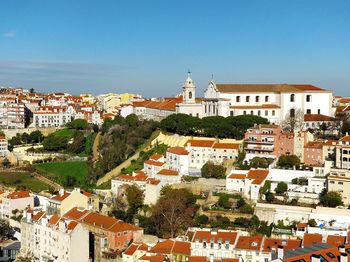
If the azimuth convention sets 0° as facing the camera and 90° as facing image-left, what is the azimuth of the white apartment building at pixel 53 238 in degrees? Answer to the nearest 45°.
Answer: approximately 45°

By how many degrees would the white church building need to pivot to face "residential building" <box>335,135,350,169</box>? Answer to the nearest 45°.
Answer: approximately 45° to its left

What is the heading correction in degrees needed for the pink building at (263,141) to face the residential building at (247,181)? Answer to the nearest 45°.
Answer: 0° — it already faces it

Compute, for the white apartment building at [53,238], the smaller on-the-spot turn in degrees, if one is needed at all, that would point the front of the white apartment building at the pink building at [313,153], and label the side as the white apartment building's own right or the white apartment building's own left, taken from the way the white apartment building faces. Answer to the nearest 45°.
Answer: approximately 135° to the white apartment building's own left

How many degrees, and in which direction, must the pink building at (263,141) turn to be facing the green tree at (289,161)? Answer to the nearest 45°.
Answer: approximately 45° to its left

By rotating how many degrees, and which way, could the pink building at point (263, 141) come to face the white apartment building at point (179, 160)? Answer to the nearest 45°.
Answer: approximately 90° to its right

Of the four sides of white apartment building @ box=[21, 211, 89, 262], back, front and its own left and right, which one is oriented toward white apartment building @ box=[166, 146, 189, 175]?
back

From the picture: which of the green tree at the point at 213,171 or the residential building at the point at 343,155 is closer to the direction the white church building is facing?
the green tree

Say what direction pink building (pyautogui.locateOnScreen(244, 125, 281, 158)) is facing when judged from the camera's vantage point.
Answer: facing the viewer

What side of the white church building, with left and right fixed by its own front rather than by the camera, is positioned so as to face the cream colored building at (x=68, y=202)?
front

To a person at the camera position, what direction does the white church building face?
facing the viewer and to the left of the viewer

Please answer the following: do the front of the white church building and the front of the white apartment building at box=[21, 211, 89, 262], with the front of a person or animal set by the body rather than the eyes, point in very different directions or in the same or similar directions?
same or similar directions

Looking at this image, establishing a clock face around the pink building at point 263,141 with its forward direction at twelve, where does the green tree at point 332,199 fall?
The green tree is roughly at 11 o'clock from the pink building.

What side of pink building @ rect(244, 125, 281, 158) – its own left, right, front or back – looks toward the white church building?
back

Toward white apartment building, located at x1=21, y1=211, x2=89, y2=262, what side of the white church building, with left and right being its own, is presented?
front

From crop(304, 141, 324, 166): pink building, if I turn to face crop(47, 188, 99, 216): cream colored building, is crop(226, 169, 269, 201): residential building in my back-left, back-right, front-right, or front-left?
front-left

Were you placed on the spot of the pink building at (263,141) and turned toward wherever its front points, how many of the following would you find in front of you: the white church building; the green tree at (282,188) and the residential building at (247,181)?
2

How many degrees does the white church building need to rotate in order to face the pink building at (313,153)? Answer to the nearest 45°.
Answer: approximately 45° to its left

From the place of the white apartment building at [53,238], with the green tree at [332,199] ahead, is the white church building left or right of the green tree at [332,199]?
left
